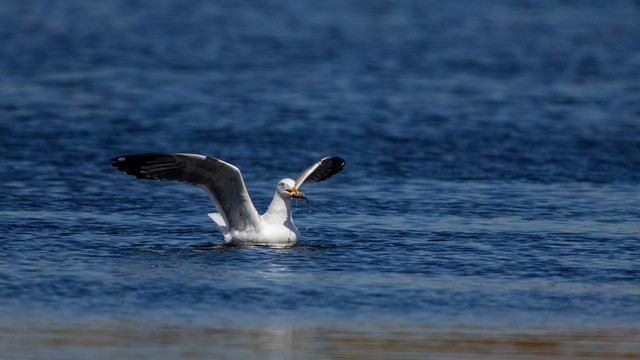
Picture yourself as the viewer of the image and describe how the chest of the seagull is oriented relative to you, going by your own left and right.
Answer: facing the viewer and to the right of the viewer
